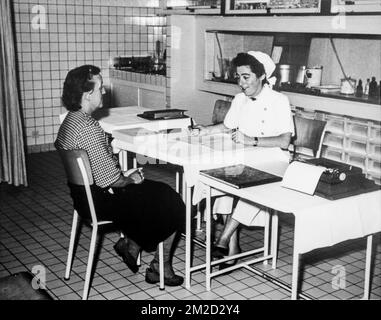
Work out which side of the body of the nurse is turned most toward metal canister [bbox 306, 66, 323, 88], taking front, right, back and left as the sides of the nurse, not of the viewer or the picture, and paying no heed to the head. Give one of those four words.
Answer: back

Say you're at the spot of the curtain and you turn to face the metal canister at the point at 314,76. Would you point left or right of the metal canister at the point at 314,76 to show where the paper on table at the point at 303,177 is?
right

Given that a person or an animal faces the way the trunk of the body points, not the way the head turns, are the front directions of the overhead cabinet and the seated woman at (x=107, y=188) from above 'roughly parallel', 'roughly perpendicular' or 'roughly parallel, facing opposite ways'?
roughly perpendicular

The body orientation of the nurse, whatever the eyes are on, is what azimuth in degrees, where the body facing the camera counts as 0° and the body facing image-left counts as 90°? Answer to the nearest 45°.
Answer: approximately 45°

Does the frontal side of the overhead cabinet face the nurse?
yes

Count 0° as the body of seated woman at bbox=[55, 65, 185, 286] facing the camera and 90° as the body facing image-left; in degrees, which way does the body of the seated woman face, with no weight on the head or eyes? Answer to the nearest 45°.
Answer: approximately 270°

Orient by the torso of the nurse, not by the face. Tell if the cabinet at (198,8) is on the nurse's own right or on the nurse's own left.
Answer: on the nurse's own right

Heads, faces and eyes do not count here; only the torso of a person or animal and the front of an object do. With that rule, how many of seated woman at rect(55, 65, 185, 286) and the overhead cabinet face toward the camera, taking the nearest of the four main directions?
1

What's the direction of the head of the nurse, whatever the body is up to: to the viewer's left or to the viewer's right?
to the viewer's left

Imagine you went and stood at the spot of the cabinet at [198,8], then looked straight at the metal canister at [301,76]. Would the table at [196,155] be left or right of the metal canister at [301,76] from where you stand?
right
